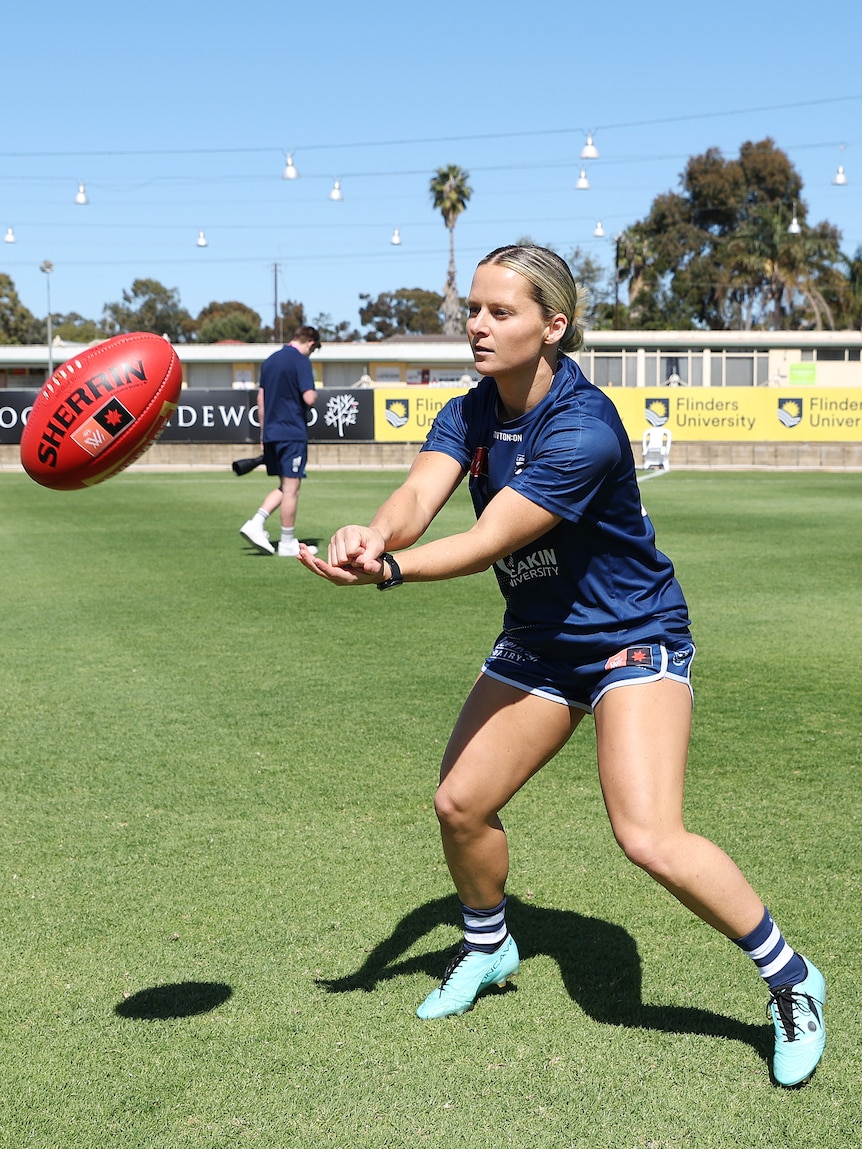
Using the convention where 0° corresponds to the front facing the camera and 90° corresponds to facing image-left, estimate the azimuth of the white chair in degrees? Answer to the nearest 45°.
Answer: approximately 0°

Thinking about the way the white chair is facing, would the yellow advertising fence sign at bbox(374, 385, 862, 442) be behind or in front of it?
behind

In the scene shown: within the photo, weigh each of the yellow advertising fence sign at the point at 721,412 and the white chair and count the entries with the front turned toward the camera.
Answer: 2

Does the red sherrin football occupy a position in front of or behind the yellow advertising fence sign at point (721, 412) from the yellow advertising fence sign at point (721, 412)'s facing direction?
in front

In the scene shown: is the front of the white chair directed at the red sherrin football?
yes

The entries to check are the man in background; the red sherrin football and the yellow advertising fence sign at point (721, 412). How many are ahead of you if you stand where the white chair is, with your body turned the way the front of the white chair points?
2

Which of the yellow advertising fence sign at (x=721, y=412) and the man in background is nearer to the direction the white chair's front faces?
the man in background

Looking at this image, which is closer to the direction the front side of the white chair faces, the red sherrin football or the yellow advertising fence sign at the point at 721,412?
the red sherrin football

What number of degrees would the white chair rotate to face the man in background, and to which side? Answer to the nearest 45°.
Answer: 0° — it already faces them

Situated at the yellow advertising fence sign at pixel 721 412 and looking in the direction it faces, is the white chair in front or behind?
in front
